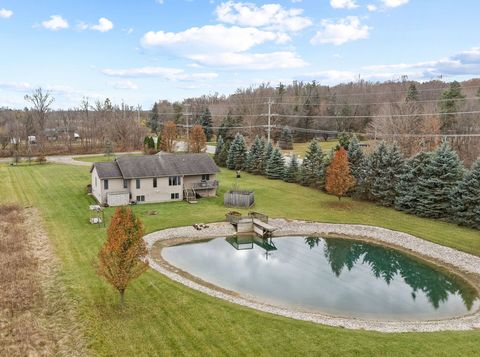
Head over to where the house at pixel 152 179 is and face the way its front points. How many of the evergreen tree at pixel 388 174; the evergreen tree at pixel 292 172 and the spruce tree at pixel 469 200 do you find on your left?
0

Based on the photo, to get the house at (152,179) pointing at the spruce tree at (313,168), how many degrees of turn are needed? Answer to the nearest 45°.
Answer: approximately 90° to its right

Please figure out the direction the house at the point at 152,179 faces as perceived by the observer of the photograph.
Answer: facing away from the viewer

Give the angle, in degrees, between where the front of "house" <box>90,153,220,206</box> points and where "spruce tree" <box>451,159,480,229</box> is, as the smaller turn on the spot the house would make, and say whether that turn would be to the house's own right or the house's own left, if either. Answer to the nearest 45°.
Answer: approximately 135° to the house's own right

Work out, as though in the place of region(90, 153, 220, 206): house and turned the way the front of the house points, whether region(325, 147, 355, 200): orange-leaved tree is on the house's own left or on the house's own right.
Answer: on the house's own right

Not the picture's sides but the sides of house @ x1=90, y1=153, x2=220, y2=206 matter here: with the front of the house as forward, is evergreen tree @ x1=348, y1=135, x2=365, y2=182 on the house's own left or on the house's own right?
on the house's own right

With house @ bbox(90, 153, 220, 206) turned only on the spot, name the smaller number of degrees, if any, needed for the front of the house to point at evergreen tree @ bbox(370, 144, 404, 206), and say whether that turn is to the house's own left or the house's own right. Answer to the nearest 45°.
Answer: approximately 90° to the house's own right

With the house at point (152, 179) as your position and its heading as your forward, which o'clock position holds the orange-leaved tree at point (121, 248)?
The orange-leaved tree is roughly at 6 o'clock from the house.

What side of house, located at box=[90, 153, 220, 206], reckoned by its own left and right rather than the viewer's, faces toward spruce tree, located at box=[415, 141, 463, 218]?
right

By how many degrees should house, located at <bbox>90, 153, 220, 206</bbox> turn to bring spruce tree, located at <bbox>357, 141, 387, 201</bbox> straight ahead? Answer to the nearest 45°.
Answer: approximately 90° to its right

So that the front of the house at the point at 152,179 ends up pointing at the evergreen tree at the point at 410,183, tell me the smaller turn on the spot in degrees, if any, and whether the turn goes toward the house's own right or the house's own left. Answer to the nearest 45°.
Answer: approximately 90° to the house's own right

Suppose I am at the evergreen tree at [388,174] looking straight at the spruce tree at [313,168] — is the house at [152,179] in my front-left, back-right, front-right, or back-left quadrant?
front-left
